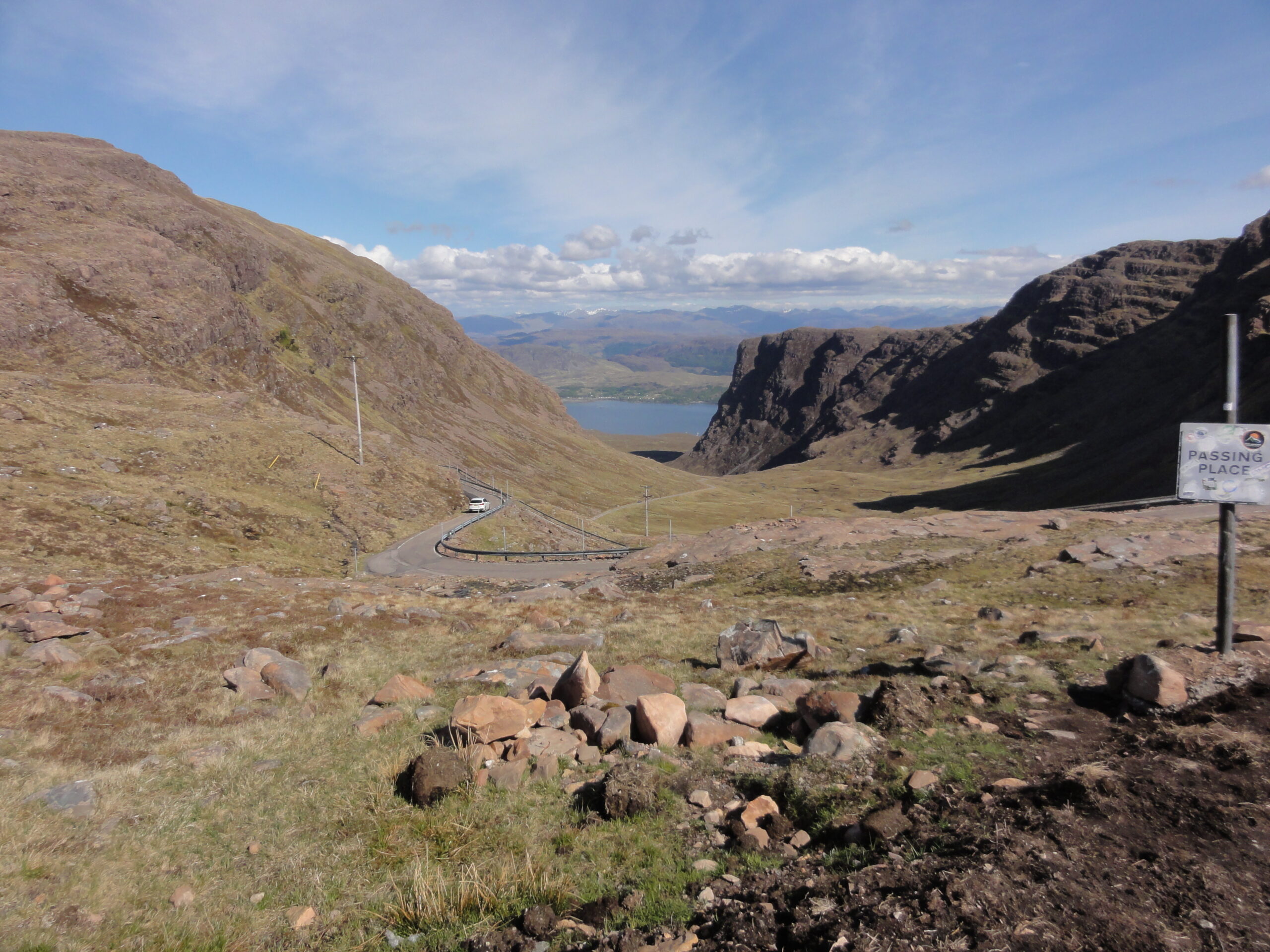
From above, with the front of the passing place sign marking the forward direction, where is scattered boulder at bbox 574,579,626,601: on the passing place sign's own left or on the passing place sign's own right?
on the passing place sign's own right

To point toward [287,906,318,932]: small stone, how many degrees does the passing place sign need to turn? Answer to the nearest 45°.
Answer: approximately 45° to its right

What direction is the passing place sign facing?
toward the camera

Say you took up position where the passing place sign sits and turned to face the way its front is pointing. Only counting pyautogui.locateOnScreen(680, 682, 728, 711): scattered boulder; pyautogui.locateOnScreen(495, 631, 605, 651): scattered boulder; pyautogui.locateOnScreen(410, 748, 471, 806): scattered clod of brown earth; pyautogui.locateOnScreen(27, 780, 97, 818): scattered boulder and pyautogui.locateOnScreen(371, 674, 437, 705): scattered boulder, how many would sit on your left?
0

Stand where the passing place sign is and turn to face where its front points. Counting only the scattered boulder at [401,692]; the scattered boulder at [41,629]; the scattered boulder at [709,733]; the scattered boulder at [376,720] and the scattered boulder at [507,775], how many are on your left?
0

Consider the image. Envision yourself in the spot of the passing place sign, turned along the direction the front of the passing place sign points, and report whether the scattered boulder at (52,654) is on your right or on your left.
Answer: on your right

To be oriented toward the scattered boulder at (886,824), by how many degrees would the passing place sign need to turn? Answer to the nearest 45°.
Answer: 0° — it already faces it

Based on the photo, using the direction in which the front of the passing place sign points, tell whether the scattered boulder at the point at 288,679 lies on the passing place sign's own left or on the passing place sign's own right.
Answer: on the passing place sign's own right

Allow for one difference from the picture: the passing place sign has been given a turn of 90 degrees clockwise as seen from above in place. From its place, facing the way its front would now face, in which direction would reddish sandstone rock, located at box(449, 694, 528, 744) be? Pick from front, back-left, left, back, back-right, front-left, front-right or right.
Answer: front-left

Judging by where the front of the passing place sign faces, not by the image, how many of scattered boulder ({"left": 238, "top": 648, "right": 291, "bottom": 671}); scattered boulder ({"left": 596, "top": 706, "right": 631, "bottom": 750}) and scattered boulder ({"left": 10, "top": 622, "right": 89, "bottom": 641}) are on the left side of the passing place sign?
0

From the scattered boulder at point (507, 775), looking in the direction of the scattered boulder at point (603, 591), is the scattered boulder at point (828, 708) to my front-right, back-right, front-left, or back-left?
front-right

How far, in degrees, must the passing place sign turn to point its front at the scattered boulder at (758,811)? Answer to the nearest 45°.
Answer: approximately 45° to its right

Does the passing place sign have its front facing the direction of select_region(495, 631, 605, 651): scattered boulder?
no

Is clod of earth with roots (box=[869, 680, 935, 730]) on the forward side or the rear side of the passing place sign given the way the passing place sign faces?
on the forward side

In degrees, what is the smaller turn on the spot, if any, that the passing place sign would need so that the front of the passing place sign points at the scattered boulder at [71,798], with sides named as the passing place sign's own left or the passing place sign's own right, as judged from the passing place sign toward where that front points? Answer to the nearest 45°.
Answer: approximately 45° to the passing place sign's own right
